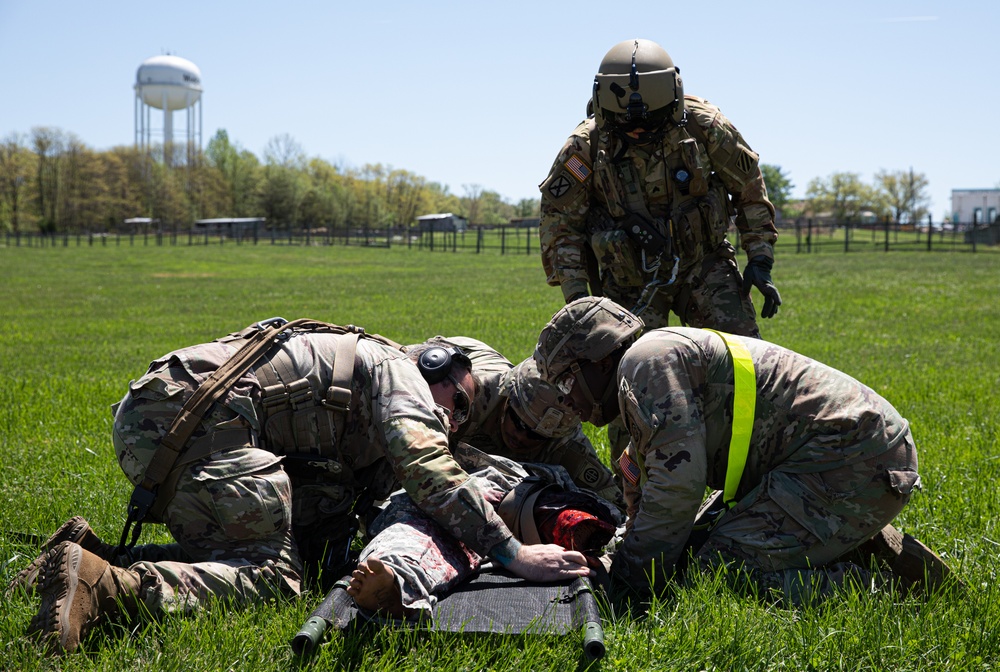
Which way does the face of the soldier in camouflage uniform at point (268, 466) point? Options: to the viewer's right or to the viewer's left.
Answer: to the viewer's right

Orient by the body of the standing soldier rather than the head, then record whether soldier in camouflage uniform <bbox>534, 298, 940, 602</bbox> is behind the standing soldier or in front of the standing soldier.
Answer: in front

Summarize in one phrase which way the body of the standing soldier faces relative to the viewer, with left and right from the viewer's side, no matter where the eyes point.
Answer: facing the viewer

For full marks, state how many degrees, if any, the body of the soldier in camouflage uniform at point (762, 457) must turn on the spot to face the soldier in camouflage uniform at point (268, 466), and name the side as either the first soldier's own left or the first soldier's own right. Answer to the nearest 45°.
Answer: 0° — they already face them

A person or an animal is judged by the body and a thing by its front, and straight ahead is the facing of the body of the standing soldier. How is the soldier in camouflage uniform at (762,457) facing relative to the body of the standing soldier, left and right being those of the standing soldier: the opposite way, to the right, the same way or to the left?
to the right

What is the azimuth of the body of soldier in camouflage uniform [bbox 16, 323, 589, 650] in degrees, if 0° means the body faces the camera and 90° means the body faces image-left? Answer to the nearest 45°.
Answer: approximately 270°

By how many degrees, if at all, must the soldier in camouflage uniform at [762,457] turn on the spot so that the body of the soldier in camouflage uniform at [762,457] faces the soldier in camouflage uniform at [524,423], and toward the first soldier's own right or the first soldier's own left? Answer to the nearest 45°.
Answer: approximately 45° to the first soldier's own right

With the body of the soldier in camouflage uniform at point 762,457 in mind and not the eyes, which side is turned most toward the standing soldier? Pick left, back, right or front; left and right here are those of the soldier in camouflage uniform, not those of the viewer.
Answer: right

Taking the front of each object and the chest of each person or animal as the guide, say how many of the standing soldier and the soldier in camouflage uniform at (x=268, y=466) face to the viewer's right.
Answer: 1

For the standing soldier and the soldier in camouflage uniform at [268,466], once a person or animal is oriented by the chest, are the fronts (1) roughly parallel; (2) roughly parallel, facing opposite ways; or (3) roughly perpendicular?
roughly perpendicular

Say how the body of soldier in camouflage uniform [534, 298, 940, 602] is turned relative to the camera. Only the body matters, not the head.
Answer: to the viewer's left

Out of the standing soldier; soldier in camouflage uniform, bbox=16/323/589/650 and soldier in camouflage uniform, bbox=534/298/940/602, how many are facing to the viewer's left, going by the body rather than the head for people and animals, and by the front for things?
1
